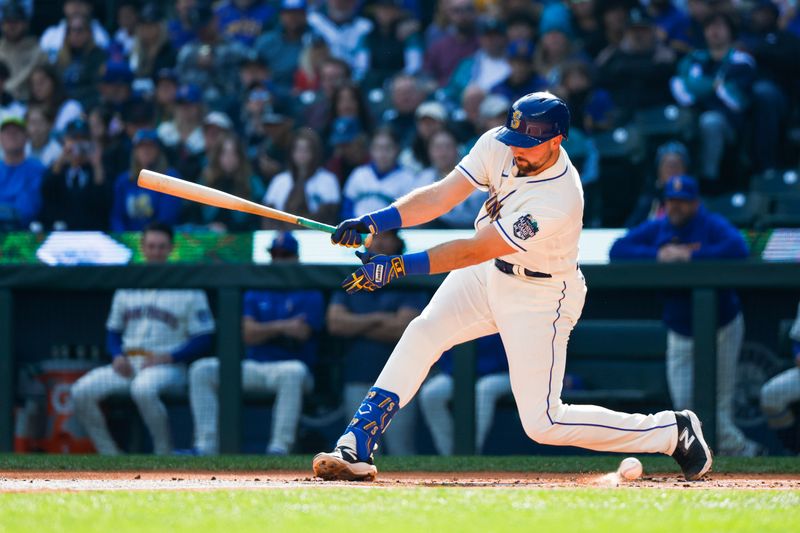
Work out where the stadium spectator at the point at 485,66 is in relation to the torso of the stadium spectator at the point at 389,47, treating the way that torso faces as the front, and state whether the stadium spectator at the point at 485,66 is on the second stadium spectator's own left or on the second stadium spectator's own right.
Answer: on the second stadium spectator's own left

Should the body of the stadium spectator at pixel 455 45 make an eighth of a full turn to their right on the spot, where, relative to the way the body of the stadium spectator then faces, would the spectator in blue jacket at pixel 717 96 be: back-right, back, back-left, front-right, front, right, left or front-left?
left

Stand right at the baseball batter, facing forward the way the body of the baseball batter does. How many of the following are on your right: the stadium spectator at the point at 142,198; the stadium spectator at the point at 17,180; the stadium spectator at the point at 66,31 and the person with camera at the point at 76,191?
4

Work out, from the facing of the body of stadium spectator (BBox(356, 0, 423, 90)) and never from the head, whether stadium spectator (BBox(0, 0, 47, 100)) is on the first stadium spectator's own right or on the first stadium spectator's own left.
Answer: on the first stadium spectator's own right

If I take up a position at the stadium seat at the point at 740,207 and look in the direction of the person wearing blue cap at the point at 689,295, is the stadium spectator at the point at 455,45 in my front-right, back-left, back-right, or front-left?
back-right

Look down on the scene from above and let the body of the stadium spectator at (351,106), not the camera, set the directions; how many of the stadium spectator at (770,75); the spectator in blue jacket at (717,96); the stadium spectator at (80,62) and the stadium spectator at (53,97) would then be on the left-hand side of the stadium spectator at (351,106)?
2

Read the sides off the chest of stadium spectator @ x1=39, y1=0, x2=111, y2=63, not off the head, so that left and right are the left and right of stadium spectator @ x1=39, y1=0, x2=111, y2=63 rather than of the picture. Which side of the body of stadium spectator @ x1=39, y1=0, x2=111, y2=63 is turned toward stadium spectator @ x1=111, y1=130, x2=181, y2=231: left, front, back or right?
front

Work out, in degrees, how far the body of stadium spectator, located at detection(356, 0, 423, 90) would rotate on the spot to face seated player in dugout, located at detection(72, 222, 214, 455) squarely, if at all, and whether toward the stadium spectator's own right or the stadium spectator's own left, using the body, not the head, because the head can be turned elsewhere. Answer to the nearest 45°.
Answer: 0° — they already face them

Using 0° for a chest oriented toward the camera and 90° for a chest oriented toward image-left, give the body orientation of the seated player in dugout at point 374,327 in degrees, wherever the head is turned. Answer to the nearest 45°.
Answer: approximately 0°

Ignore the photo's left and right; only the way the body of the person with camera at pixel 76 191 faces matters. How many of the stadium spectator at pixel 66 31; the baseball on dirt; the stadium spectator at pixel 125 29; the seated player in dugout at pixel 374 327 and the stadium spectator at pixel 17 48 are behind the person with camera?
3

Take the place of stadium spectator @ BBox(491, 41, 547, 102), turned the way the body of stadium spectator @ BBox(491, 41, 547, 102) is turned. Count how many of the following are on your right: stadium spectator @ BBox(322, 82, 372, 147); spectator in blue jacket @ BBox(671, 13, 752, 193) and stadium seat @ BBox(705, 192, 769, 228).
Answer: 1

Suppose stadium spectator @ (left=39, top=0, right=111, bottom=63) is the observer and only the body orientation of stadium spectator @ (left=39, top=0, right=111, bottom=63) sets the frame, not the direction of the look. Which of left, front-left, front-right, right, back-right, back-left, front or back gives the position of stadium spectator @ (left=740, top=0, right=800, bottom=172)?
front-left

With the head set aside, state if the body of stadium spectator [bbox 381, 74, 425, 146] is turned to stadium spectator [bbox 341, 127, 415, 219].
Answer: yes
